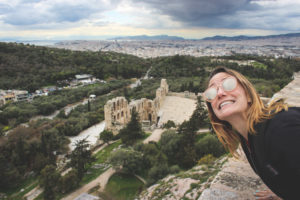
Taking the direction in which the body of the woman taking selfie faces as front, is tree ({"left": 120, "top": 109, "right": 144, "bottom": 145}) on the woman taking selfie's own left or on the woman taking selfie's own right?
on the woman taking selfie's own right

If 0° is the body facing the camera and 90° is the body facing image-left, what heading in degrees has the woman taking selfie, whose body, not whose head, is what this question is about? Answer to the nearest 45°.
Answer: approximately 45°

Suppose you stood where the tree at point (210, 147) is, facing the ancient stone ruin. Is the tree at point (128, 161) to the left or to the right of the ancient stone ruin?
left

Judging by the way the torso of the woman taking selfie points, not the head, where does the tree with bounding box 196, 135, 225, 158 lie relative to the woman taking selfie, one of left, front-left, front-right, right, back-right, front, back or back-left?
back-right
